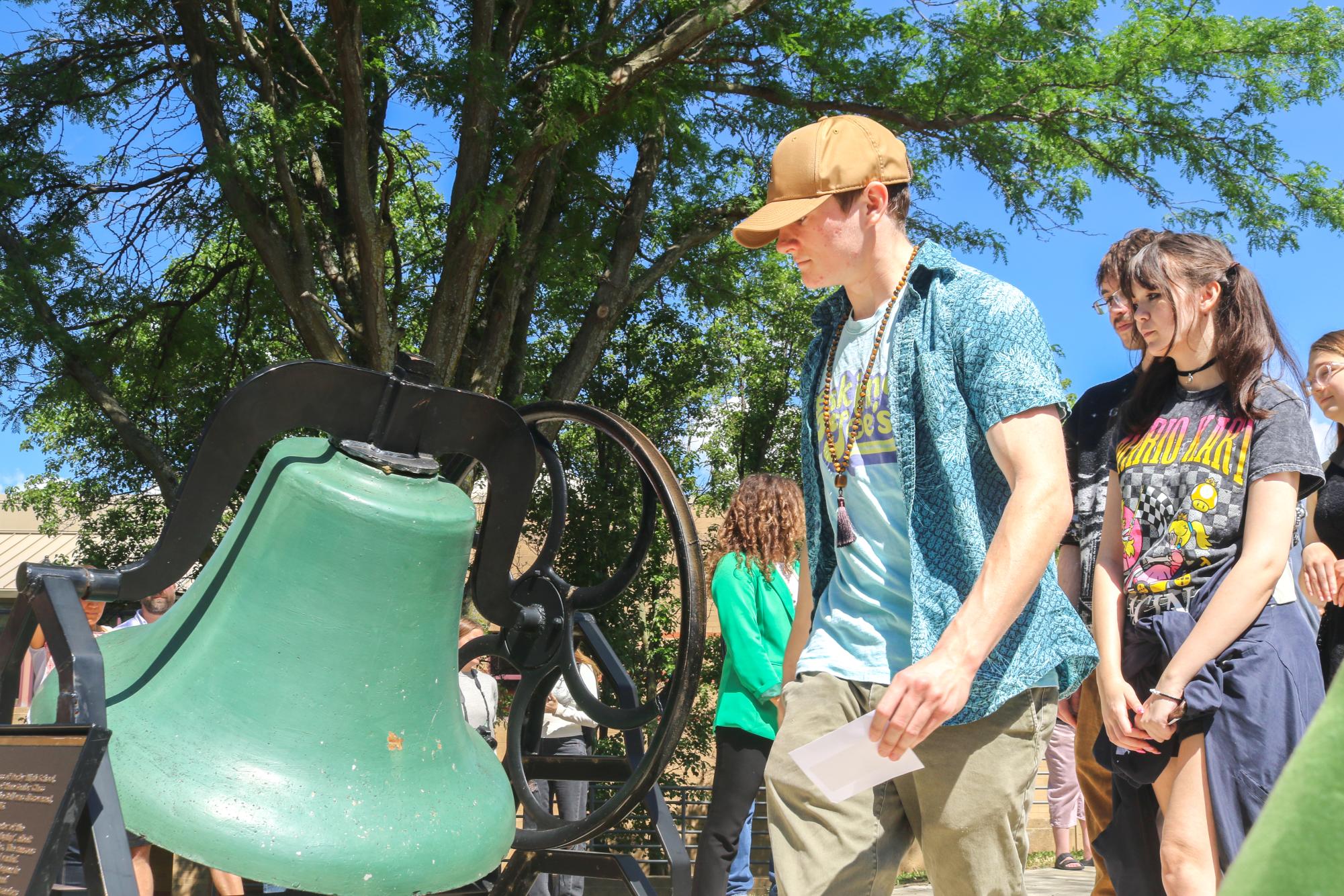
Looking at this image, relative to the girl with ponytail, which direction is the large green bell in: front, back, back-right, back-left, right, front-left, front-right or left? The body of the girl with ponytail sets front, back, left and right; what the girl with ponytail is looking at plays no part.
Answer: front

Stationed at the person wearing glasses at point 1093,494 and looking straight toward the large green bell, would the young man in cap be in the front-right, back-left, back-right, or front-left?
front-left

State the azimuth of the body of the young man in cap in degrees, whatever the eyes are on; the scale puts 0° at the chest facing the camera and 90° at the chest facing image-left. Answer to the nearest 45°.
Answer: approximately 45°

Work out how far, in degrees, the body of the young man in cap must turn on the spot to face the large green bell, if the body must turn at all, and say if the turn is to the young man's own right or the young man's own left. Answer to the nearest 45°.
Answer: approximately 45° to the young man's own right

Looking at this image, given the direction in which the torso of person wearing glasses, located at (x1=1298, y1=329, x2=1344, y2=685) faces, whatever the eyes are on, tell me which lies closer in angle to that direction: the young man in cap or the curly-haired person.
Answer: the young man in cap

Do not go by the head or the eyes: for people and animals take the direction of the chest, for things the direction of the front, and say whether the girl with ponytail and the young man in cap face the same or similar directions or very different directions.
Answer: same or similar directions

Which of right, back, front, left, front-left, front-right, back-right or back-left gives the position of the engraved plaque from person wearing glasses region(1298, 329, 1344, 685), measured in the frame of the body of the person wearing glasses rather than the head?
front

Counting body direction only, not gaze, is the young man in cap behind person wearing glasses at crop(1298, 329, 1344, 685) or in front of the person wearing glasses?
in front

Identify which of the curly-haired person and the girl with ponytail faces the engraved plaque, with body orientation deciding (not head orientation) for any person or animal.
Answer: the girl with ponytail

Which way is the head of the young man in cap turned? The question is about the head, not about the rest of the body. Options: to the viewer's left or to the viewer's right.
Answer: to the viewer's left

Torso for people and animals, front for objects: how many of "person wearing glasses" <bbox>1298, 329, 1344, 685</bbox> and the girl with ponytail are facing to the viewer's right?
0

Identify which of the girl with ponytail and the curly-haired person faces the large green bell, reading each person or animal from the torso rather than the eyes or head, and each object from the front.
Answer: the girl with ponytail

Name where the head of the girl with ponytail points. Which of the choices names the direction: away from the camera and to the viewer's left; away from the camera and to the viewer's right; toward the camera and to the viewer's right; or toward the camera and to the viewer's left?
toward the camera and to the viewer's left

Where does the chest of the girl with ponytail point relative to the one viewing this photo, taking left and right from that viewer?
facing the viewer and to the left of the viewer
